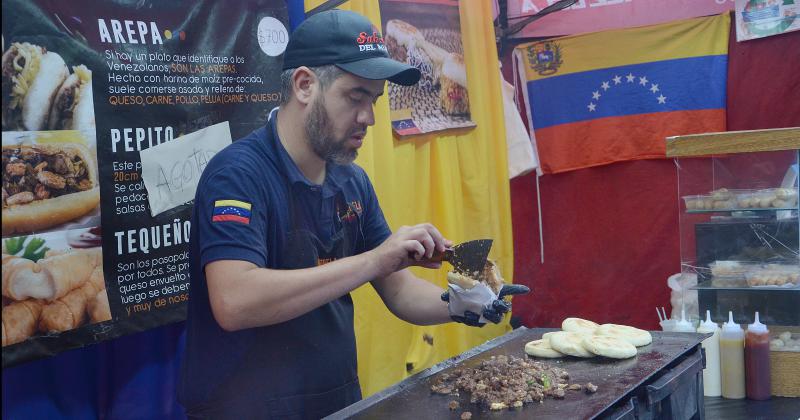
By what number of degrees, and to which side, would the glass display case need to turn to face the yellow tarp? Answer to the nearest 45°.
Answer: approximately 90° to its right

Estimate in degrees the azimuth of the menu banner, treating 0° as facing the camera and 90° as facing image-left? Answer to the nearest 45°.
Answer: approximately 315°

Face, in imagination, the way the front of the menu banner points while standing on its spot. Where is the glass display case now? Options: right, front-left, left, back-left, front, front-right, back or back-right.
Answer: front-left

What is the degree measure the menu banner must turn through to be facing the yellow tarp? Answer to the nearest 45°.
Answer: approximately 90° to its left

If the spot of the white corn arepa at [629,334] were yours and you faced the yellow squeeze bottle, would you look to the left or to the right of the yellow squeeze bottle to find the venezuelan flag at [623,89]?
left

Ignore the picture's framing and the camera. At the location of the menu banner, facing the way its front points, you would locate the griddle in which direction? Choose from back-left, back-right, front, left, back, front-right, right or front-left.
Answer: front

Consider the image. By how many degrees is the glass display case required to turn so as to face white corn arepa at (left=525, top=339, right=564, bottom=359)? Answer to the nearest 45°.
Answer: approximately 45° to its right

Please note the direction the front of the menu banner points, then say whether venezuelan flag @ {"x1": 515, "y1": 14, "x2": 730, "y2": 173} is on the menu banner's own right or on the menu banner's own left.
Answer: on the menu banner's own left

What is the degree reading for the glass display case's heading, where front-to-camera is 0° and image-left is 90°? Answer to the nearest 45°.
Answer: approximately 0°

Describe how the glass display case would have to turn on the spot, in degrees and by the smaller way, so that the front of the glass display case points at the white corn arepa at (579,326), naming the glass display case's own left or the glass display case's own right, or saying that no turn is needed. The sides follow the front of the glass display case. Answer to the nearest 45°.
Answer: approximately 45° to the glass display case's own right

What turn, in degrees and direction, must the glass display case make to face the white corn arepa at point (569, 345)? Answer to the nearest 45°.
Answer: approximately 45° to its right

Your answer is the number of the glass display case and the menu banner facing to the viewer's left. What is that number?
0

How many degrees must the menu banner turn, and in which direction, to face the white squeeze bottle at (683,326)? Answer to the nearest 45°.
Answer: approximately 45° to its left
